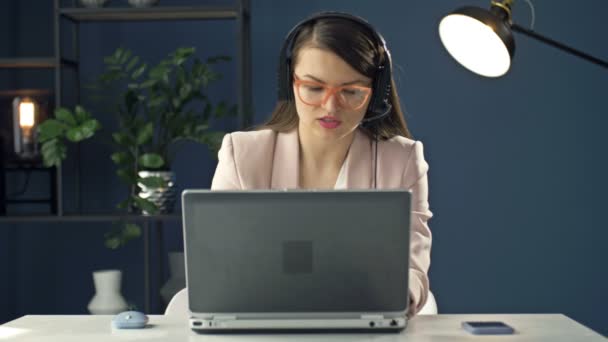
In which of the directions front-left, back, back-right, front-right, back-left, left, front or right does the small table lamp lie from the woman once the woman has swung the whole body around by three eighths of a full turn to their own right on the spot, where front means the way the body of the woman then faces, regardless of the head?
front

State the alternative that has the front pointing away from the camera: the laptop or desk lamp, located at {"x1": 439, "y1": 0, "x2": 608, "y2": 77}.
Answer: the laptop

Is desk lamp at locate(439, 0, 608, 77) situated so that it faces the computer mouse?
yes

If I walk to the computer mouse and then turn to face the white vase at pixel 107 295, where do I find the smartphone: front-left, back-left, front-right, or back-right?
back-right

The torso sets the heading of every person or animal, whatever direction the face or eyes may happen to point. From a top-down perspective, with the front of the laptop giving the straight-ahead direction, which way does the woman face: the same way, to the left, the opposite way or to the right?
the opposite way

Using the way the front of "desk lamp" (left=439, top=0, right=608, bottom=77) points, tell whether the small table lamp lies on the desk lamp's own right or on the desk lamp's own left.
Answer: on the desk lamp's own right

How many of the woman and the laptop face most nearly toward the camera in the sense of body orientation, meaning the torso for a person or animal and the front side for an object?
1

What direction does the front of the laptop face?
away from the camera

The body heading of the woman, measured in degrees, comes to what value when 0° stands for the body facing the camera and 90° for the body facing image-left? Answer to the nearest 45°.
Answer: approximately 0°

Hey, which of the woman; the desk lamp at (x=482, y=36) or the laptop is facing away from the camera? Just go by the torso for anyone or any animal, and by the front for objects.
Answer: the laptop
